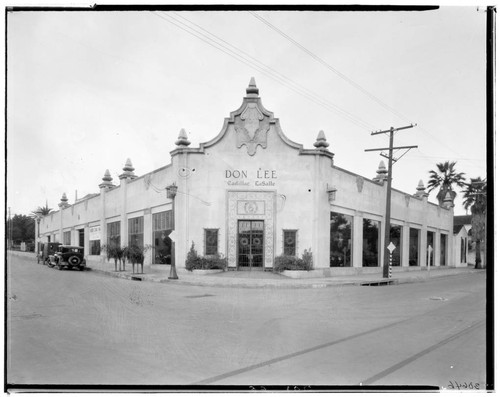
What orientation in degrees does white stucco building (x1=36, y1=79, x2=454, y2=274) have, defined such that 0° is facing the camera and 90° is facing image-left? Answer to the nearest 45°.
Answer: approximately 0°
